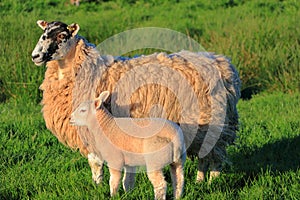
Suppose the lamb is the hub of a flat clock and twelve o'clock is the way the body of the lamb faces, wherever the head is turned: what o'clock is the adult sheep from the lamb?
The adult sheep is roughly at 3 o'clock from the lamb.

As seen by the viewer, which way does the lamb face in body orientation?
to the viewer's left

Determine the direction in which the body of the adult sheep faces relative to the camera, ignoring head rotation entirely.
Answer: to the viewer's left

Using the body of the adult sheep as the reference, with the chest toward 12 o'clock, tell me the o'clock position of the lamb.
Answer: The lamb is roughly at 9 o'clock from the adult sheep.

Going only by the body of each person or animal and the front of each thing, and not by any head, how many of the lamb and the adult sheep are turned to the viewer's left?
2
